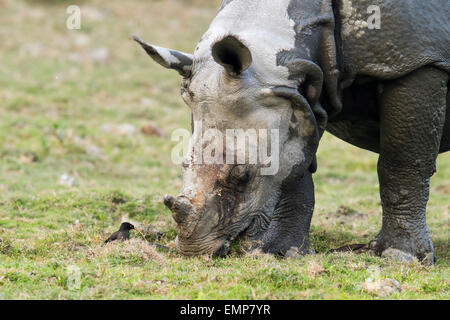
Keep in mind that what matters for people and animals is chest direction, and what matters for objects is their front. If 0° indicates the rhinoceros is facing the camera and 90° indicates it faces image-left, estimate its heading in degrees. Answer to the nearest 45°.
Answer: approximately 45°
